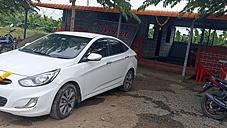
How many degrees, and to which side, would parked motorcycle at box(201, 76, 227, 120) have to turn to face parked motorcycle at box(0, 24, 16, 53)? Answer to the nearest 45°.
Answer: approximately 180°

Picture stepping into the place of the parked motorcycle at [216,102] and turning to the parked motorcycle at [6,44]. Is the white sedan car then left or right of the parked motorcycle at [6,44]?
left

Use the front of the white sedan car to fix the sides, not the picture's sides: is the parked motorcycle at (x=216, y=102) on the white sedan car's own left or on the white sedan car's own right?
on the white sedan car's own left

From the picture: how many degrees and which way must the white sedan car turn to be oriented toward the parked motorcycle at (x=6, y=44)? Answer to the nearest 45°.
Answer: approximately 90° to its right

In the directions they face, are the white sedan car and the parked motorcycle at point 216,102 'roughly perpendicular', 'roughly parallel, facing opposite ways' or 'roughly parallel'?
roughly perpendicular

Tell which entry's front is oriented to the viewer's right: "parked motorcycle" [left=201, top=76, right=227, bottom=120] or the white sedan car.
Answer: the parked motorcycle

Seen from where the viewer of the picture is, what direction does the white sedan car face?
facing the viewer and to the left of the viewer
